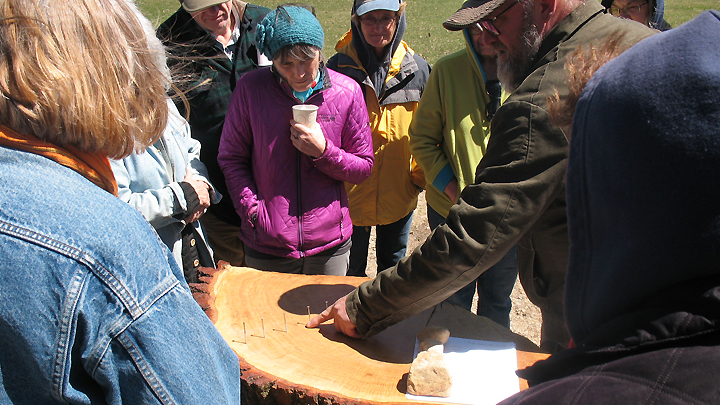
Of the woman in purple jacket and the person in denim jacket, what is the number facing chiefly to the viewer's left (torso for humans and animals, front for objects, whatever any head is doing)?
0

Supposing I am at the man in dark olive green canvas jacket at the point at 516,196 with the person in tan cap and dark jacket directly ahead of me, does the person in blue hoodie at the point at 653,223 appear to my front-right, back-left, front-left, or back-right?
back-left

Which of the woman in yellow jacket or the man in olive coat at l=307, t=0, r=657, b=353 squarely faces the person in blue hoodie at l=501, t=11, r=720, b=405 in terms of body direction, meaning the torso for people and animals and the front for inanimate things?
the woman in yellow jacket

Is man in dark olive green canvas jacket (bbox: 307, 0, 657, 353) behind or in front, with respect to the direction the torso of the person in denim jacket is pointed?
in front

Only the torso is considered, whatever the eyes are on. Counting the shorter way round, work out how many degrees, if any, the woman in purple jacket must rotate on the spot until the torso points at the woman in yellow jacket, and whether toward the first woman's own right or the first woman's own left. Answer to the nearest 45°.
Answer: approximately 135° to the first woman's own left

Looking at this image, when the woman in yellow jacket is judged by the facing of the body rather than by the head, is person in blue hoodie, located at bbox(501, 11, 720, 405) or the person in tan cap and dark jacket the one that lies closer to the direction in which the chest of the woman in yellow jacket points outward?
the person in blue hoodie

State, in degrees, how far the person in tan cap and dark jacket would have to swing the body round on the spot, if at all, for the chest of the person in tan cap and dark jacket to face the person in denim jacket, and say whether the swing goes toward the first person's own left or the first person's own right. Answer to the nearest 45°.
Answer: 0° — they already face them

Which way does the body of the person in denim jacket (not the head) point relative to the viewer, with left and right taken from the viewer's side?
facing away from the viewer and to the right of the viewer

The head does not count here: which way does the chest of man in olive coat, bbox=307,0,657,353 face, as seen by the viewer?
to the viewer's left

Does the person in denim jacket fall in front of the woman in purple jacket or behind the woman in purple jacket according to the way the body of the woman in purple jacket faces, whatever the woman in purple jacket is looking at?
in front

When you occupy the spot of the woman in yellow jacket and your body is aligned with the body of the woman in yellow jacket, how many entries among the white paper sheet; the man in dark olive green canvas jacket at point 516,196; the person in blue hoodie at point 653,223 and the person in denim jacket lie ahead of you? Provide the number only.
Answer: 4

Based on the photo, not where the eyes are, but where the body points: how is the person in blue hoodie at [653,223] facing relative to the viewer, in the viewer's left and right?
facing away from the viewer and to the left of the viewer
